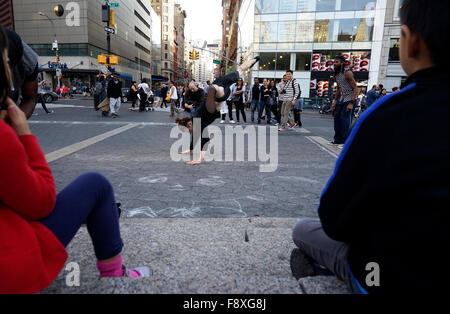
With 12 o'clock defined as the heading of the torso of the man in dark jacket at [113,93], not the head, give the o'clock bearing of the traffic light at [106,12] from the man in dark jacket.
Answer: The traffic light is roughly at 6 o'clock from the man in dark jacket.

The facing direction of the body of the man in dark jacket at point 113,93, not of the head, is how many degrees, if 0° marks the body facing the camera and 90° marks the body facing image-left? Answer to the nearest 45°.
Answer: approximately 0°

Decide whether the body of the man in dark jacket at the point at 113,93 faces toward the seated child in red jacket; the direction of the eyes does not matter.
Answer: yes

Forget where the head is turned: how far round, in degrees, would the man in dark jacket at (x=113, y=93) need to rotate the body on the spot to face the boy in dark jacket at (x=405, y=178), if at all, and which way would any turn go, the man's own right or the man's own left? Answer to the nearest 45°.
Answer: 0° — they already face them

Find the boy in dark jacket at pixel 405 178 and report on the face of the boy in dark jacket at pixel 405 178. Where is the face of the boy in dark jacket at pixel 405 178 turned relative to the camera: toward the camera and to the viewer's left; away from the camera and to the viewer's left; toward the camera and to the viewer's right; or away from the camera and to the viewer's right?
away from the camera and to the viewer's left
